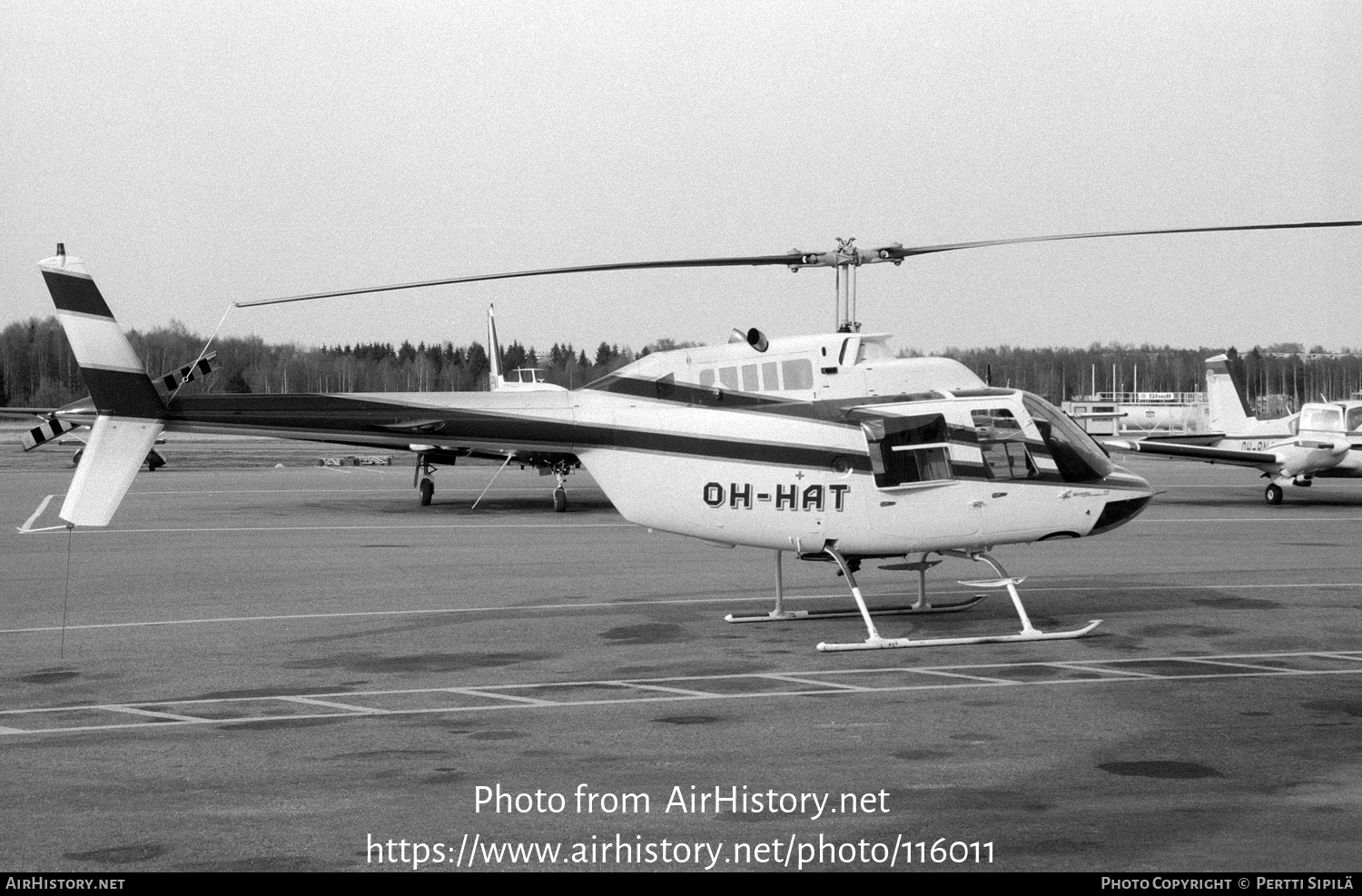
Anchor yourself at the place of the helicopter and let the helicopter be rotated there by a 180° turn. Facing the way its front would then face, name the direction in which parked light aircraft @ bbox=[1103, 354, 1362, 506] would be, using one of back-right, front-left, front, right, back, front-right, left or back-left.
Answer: back-right

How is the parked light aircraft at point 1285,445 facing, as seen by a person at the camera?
facing the viewer and to the right of the viewer

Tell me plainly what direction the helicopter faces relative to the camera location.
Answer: facing to the right of the viewer
